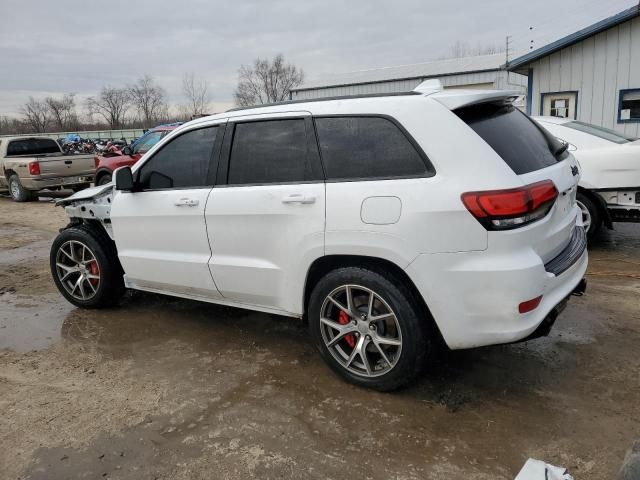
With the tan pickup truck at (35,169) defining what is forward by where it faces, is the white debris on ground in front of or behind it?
behind

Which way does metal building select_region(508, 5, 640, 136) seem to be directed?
toward the camera

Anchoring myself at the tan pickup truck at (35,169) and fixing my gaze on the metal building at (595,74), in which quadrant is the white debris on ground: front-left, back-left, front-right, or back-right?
front-right

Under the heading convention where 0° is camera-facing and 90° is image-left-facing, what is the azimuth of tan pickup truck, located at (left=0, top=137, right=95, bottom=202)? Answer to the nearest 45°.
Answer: approximately 135°

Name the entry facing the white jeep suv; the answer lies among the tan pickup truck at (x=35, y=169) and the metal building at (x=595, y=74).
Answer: the metal building

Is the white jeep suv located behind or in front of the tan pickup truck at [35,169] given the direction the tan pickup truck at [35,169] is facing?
behind

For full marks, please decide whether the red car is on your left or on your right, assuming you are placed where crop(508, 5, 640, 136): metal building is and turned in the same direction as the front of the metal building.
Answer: on your right

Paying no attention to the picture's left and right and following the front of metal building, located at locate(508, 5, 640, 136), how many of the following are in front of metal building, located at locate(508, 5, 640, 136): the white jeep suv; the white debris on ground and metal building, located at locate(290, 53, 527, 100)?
2

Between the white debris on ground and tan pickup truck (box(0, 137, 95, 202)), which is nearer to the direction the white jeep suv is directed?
the tan pickup truck

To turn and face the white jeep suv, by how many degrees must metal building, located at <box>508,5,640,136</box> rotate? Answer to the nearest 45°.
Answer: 0° — it already faces it

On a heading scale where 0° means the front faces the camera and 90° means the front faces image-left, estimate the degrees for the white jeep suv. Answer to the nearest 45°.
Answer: approximately 135°

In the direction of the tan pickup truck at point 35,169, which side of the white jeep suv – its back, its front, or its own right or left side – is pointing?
front

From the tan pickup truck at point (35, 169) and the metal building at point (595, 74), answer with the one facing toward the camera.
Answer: the metal building

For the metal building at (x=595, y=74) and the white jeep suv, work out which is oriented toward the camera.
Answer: the metal building

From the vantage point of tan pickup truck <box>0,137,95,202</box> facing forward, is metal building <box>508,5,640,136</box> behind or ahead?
behind
